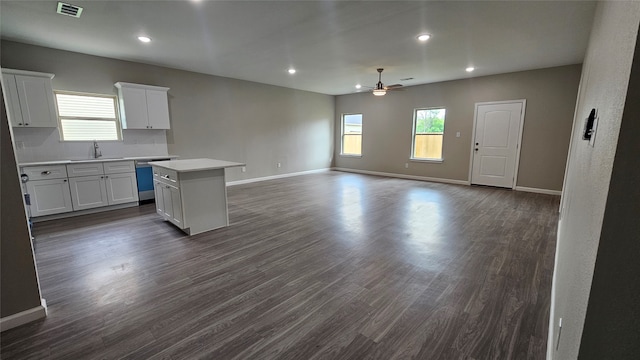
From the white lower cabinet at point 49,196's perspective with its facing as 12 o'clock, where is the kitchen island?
The kitchen island is roughly at 11 o'clock from the white lower cabinet.

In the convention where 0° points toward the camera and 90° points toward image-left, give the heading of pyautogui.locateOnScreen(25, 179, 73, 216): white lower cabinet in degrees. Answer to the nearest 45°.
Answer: approximately 0°

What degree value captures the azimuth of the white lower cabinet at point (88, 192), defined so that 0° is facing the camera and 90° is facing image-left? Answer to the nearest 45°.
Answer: approximately 0°

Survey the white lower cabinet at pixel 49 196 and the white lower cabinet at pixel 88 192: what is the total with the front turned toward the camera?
2
